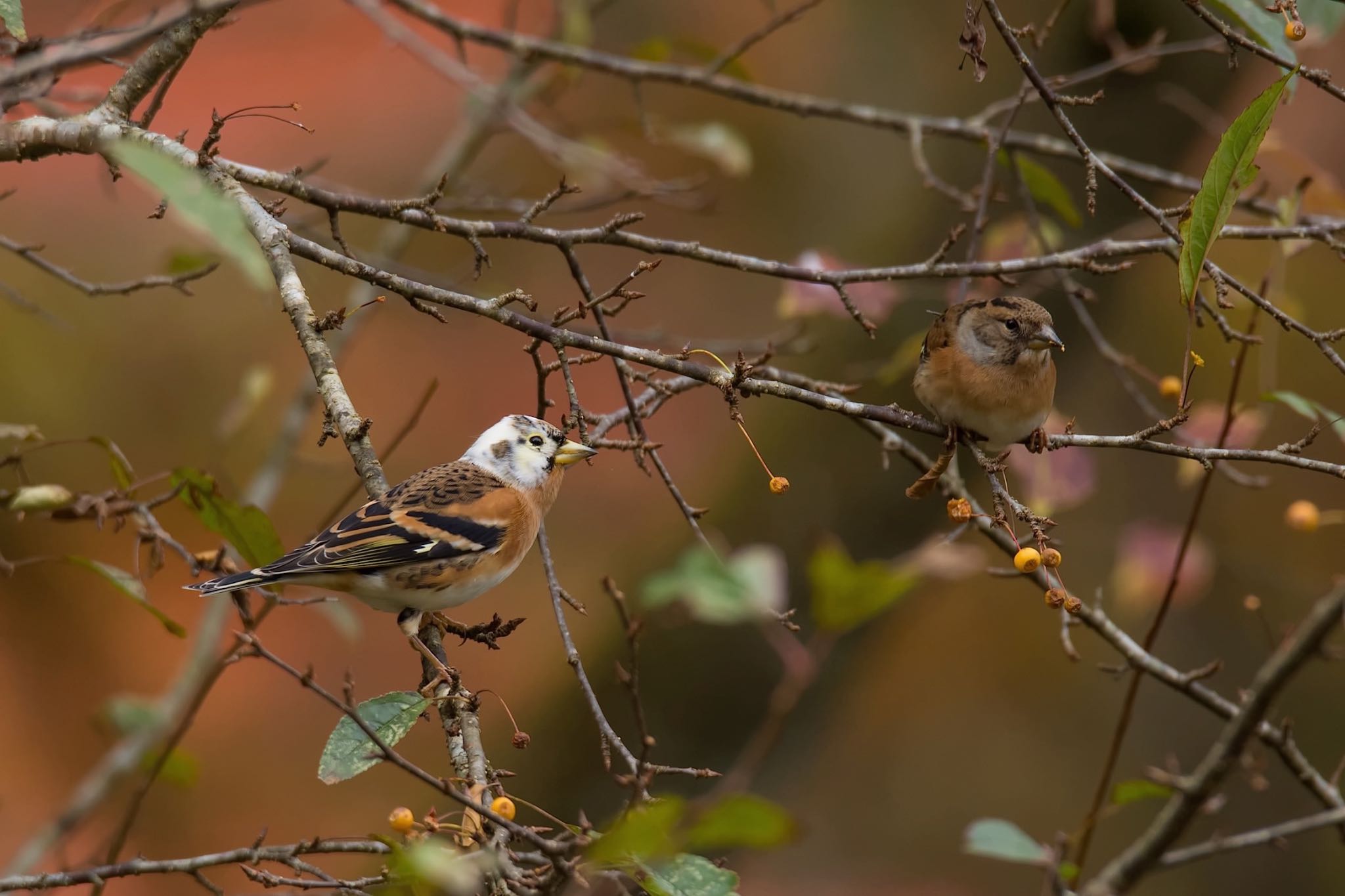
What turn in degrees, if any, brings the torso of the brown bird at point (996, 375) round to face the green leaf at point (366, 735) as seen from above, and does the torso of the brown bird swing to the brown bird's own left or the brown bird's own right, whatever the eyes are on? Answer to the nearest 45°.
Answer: approximately 90° to the brown bird's own right

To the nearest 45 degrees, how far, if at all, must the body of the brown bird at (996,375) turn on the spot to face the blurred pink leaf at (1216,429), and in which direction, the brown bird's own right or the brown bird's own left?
approximately 90° to the brown bird's own left

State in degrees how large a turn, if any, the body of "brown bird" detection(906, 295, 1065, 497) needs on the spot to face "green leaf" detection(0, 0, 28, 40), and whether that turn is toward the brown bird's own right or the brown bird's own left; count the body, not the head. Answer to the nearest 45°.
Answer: approximately 90° to the brown bird's own right

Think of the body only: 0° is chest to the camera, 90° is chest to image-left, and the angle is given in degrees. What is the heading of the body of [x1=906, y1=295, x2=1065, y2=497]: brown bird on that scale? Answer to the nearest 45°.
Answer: approximately 315°

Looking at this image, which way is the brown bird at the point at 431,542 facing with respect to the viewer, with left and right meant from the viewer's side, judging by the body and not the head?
facing to the right of the viewer

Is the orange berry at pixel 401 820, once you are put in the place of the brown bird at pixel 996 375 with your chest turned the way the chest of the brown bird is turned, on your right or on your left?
on your right
